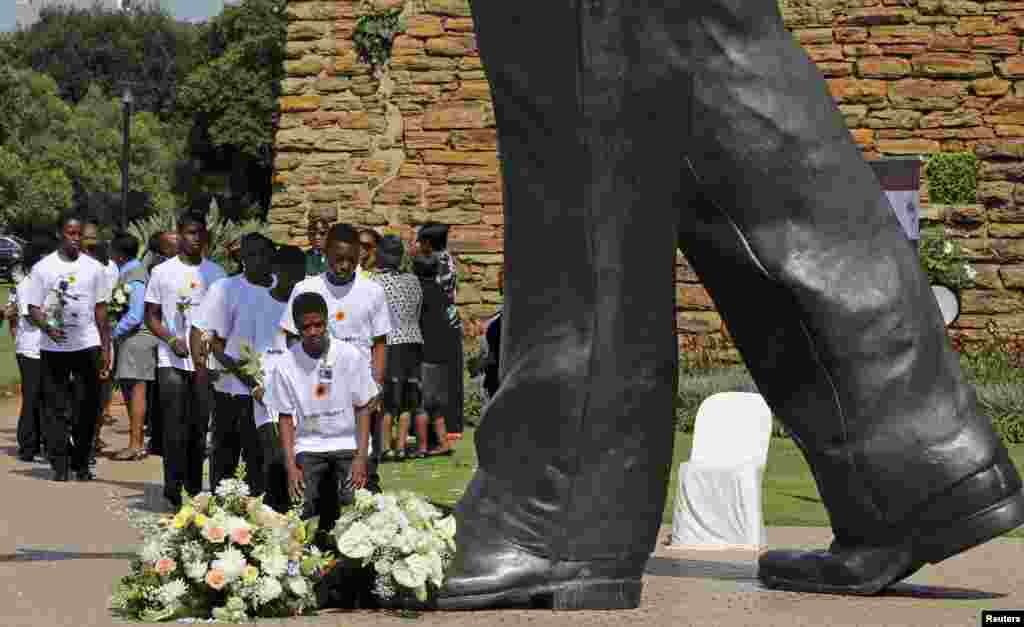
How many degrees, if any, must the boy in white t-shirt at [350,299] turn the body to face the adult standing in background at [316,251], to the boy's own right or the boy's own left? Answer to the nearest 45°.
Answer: approximately 180°

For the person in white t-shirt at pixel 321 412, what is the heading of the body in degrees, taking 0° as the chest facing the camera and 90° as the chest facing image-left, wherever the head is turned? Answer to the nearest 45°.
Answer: approximately 0°

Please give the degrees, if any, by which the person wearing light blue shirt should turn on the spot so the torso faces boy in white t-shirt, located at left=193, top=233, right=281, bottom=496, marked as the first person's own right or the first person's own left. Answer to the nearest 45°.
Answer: approximately 90° to the first person's own left

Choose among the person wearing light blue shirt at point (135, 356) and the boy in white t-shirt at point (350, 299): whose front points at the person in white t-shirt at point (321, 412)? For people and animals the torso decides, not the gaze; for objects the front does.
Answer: the boy in white t-shirt

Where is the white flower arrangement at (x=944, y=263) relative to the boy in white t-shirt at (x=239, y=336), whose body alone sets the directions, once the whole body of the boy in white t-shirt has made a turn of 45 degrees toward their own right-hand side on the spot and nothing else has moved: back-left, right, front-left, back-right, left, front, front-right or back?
back-left

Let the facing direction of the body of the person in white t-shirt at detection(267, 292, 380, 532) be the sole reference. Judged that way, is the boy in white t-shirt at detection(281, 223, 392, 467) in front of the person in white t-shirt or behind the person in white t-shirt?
behind
